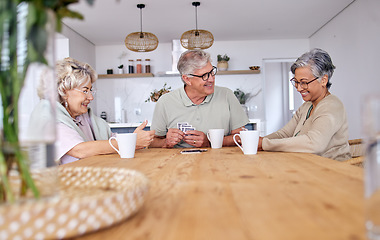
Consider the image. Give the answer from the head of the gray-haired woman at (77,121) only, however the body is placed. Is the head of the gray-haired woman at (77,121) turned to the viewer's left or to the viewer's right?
to the viewer's right

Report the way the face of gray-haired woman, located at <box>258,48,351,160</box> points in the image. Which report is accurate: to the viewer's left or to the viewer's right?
to the viewer's left

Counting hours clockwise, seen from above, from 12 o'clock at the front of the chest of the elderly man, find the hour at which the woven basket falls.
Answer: The woven basket is roughly at 12 o'clock from the elderly man.

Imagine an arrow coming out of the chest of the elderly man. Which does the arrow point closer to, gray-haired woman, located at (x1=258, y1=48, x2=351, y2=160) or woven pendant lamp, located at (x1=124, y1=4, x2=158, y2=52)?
the gray-haired woman

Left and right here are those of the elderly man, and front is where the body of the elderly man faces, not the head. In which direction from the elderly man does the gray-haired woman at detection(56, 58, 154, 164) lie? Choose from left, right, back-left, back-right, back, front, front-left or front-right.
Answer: front-right

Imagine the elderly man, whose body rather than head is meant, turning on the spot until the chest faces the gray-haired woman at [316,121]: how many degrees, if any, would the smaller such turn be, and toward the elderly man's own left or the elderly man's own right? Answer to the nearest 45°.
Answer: approximately 45° to the elderly man's own left

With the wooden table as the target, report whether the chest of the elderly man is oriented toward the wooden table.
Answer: yes

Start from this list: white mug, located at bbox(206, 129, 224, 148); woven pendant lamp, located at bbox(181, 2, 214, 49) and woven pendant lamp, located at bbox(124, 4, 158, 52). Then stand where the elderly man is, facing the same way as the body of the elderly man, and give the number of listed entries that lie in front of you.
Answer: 1

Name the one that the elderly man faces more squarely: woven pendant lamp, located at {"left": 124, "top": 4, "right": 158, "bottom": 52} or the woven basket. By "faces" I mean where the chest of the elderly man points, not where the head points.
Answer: the woven basket

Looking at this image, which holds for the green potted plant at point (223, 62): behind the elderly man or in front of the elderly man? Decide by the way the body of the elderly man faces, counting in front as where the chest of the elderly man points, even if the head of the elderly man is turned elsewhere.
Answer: behind

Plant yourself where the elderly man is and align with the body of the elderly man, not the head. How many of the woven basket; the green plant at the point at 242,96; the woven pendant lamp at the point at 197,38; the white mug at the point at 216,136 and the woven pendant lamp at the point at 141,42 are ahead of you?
2

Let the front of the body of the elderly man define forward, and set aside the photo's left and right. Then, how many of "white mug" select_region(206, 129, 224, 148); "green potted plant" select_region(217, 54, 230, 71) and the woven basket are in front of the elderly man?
2

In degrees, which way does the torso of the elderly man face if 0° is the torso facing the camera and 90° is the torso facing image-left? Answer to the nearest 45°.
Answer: approximately 0°
